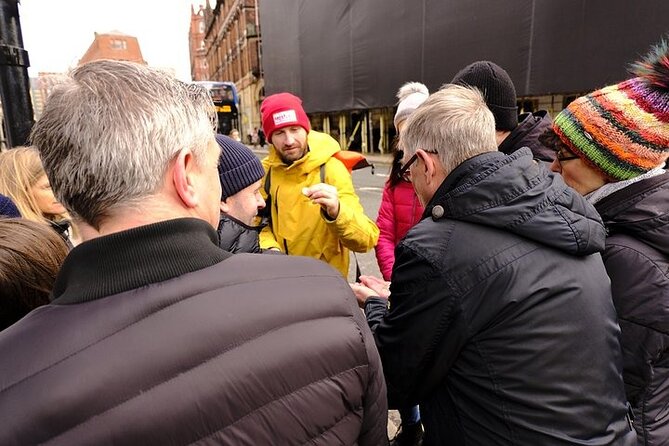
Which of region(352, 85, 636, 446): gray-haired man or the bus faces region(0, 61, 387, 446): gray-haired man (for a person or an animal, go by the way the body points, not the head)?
the bus

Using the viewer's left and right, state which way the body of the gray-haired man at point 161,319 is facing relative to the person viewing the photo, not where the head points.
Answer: facing away from the viewer and to the right of the viewer

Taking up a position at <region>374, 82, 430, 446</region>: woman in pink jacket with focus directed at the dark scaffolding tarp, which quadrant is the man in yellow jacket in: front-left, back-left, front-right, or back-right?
back-left

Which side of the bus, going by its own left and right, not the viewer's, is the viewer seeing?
front

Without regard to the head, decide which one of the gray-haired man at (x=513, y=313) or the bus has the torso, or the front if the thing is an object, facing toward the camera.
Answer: the bus

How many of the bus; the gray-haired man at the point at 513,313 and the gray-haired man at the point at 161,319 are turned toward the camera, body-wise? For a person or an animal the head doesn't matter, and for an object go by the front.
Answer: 1

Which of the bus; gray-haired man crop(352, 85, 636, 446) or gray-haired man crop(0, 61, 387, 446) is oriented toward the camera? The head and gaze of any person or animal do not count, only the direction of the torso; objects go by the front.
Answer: the bus

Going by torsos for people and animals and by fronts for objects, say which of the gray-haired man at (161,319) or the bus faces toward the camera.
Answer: the bus

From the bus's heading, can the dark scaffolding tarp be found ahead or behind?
ahead

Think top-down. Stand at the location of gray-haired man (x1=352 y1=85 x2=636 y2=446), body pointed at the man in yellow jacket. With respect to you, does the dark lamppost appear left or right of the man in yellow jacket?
left

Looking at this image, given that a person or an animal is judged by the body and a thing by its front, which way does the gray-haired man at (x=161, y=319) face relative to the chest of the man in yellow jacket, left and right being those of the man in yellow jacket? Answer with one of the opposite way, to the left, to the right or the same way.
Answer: the opposite way

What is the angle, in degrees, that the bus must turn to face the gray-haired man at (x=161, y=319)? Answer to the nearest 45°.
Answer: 0° — it already faces them

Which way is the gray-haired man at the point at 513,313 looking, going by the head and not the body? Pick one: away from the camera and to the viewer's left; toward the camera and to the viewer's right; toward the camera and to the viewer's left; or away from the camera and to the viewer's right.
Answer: away from the camera and to the viewer's left

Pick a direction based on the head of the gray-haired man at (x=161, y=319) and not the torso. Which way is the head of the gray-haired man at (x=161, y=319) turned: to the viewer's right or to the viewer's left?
to the viewer's right

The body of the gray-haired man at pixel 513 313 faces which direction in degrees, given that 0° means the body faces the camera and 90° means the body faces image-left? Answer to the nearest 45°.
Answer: approximately 135°

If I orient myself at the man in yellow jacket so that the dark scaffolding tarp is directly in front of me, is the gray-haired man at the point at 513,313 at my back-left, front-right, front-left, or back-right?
back-right
